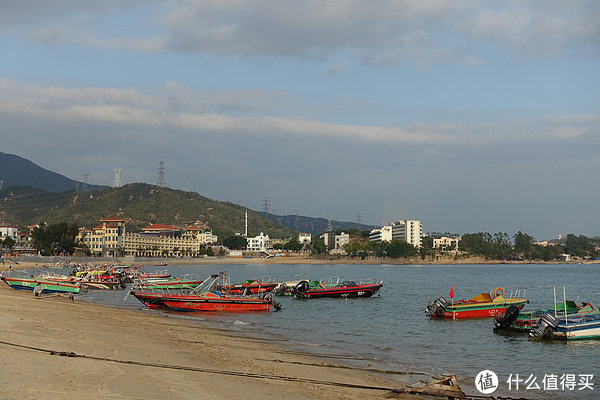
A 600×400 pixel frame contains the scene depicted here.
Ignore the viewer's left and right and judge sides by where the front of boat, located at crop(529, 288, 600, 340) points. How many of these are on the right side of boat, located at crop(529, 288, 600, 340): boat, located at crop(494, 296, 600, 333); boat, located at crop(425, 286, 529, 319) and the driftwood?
1

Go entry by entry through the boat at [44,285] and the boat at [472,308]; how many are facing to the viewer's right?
1

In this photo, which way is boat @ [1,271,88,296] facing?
to the viewer's left

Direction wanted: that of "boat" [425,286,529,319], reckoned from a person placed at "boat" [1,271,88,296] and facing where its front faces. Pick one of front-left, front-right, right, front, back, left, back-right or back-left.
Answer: back-left

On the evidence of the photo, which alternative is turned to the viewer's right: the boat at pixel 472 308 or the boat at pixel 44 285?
the boat at pixel 472 308

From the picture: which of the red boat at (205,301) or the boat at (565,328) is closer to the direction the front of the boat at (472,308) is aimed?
the boat

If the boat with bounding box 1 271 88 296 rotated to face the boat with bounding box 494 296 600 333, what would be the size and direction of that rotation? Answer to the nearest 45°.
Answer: approximately 135° to its left

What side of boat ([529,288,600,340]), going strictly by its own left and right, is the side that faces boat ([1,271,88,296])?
back

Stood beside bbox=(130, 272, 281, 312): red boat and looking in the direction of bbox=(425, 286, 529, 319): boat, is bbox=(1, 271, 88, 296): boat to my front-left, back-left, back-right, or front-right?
back-left

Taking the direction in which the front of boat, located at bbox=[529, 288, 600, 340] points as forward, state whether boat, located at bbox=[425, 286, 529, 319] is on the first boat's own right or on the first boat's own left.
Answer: on the first boat's own left

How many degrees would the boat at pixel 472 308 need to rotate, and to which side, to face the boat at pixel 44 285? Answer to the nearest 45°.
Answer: approximately 180°

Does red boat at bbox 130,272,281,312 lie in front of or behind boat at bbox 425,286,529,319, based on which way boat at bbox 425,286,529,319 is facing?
behind

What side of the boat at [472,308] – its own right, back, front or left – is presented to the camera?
right

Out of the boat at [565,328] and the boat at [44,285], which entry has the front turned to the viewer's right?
the boat at [565,328]

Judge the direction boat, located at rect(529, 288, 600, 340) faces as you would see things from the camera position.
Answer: facing to the right of the viewer
